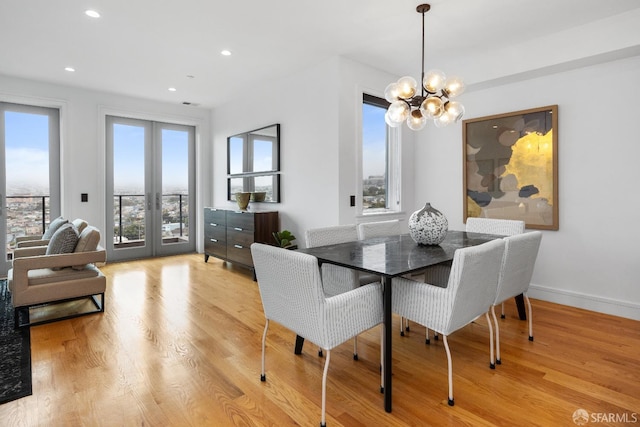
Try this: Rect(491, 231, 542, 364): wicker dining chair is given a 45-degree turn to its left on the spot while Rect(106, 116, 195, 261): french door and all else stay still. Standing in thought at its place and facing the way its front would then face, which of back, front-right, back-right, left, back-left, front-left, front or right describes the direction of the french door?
front

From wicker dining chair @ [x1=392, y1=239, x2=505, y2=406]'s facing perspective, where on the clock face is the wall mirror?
The wall mirror is roughly at 12 o'clock from the wicker dining chair.

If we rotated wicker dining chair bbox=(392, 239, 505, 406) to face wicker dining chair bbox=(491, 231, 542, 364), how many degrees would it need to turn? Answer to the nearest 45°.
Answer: approximately 90° to its right

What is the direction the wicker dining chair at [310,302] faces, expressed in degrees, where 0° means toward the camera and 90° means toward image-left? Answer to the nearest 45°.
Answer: approximately 225°

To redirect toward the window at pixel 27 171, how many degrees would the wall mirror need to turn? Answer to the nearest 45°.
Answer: approximately 45° to its right

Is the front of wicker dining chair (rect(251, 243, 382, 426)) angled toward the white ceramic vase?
yes

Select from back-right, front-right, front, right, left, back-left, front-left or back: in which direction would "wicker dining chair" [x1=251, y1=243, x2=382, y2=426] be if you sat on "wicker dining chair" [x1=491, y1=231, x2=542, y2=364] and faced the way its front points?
left

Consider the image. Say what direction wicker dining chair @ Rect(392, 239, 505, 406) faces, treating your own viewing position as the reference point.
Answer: facing away from the viewer and to the left of the viewer

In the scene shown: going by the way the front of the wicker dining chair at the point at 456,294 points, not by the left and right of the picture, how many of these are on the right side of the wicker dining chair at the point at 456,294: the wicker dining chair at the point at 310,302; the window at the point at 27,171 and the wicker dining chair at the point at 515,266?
1

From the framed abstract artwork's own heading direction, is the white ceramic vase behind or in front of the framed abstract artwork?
in front

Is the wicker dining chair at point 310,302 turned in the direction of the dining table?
yes

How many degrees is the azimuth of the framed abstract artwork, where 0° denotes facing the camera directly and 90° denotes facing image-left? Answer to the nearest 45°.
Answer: approximately 45°

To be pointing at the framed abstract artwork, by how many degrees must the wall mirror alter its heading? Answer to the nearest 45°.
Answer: approximately 90° to its left

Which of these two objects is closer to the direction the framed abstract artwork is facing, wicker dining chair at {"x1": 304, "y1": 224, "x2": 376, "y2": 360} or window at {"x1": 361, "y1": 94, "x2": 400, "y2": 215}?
the wicker dining chair

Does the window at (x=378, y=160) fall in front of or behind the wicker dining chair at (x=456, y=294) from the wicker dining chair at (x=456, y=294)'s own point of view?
in front
